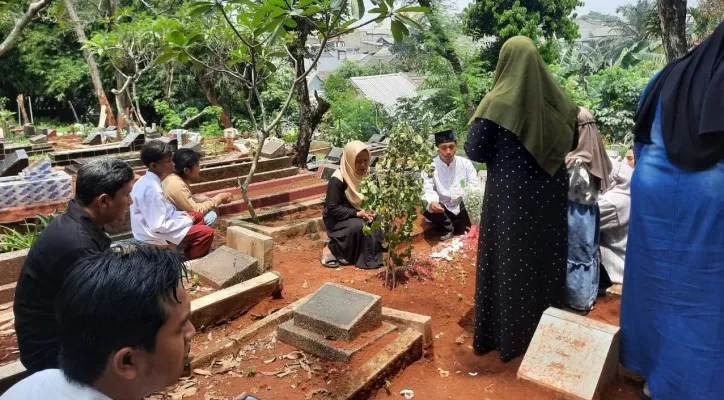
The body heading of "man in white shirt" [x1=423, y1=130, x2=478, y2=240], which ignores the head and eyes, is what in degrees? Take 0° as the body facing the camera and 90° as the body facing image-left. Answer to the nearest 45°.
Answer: approximately 0°

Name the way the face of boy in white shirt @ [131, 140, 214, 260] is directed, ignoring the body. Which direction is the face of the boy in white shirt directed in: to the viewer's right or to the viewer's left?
to the viewer's right

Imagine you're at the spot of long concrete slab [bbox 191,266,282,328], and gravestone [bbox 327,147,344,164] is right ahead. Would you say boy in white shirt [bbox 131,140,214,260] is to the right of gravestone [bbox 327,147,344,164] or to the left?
left

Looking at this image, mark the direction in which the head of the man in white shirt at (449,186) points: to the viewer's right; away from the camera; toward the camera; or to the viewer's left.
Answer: toward the camera

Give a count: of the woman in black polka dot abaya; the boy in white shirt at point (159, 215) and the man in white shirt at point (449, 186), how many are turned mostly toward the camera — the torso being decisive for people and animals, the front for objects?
1

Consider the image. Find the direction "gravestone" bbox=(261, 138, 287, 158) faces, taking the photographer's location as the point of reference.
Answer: facing the viewer and to the left of the viewer

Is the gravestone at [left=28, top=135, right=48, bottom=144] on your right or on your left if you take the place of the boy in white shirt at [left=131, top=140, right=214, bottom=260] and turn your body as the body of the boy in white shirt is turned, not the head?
on your left

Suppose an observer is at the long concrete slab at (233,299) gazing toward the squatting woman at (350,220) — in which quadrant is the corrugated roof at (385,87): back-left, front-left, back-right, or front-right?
front-left

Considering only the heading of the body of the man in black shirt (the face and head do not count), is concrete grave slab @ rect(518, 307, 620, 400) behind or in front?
in front

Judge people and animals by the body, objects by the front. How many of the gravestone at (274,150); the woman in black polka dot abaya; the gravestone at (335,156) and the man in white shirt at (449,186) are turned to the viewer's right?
0

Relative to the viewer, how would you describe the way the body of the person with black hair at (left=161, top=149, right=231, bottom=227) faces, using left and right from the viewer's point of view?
facing to the right of the viewer

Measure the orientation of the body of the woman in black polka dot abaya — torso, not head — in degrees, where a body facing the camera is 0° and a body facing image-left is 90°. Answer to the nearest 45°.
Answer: approximately 135°

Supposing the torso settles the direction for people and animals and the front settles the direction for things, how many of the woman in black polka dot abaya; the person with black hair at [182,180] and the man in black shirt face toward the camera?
0

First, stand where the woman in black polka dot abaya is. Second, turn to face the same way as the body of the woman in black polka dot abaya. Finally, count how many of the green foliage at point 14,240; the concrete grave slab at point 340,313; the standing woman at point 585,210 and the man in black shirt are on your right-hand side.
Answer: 1

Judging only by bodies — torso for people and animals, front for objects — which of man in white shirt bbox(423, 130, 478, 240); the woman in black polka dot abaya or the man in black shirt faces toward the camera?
the man in white shirt
